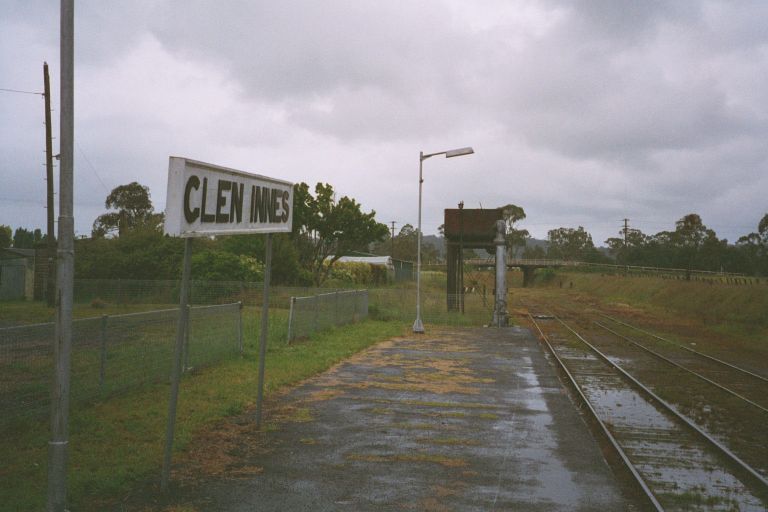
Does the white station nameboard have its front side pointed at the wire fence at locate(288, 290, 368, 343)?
no

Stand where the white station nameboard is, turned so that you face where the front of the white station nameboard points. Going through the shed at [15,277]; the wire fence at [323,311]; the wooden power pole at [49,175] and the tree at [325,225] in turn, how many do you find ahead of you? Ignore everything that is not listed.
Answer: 0

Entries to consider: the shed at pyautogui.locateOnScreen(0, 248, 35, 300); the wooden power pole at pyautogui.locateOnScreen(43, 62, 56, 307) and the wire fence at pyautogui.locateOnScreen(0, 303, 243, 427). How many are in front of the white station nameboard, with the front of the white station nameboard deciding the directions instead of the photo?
0

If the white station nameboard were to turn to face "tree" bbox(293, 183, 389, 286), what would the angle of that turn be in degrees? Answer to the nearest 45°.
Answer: approximately 135° to its left

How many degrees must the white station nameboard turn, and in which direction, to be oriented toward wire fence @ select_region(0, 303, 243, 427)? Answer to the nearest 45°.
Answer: approximately 180°

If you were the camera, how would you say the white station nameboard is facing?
facing the viewer and to the right of the viewer

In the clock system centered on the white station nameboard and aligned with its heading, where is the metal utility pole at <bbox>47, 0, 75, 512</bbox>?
The metal utility pole is roughly at 3 o'clock from the white station nameboard.

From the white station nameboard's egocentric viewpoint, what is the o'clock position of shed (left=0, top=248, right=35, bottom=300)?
The shed is roughly at 7 o'clock from the white station nameboard.

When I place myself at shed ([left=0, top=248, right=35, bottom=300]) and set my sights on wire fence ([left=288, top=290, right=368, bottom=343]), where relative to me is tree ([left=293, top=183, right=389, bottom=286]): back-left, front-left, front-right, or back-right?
front-left
